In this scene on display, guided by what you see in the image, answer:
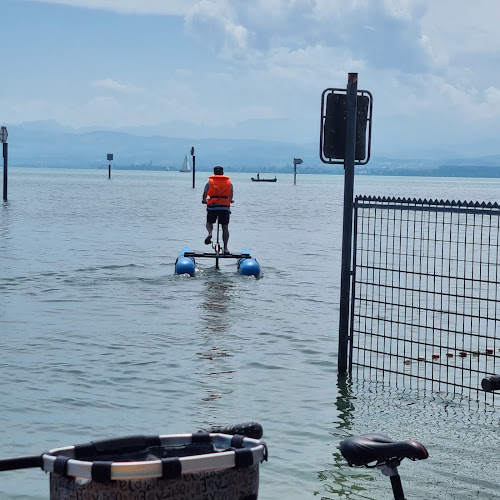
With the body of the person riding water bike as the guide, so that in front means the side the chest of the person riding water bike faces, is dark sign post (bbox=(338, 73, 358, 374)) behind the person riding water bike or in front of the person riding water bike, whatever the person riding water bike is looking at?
behind

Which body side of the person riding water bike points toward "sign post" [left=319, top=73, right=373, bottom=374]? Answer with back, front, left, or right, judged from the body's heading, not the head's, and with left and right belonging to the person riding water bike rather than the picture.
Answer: back

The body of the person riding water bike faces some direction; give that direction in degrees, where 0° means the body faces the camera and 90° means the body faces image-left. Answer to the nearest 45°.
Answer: approximately 180°
